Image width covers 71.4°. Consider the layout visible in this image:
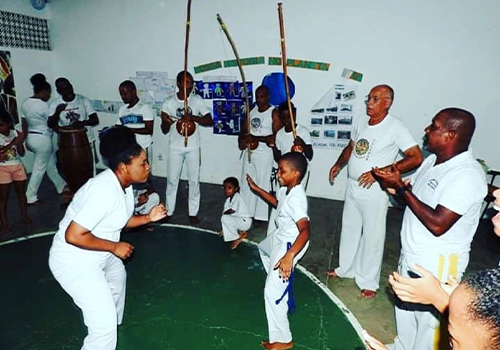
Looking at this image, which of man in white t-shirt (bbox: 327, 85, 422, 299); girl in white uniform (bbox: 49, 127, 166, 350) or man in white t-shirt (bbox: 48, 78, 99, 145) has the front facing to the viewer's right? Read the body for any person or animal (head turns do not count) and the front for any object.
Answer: the girl in white uniform

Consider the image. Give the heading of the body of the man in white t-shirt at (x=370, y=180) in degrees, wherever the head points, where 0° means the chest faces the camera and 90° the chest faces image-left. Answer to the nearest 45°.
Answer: approximately 45°

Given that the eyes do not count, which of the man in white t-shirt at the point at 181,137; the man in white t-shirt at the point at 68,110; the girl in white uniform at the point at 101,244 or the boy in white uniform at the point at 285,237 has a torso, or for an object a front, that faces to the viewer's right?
the girl in white uniform

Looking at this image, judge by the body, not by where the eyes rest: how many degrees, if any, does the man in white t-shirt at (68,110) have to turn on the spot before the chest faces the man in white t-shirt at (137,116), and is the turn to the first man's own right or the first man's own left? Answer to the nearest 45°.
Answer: approximately 45° to the first man's own left

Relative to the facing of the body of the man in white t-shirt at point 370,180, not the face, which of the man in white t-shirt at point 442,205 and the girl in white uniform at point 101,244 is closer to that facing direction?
the girl in white uniform

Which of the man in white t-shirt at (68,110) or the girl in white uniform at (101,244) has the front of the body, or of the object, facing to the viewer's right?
the girl in white uniform

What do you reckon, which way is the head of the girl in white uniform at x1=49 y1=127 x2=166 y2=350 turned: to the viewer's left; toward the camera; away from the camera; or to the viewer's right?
to the viewer's right

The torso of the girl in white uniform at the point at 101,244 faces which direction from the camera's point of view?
to the viewer's right

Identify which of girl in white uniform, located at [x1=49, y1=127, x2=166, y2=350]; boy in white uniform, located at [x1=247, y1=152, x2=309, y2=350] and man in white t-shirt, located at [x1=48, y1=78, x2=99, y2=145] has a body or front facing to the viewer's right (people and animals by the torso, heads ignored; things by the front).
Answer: the girl in white uniform

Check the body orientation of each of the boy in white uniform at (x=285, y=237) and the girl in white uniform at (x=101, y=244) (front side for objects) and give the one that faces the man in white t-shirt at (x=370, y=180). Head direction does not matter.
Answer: the girl in white uniform

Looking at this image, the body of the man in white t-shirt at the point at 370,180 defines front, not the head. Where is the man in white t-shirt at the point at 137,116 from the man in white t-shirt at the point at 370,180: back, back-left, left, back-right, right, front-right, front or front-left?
front-right

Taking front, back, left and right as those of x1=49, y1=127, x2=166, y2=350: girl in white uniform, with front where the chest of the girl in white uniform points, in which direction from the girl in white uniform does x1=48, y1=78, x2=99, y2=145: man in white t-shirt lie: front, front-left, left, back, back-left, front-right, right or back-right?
left

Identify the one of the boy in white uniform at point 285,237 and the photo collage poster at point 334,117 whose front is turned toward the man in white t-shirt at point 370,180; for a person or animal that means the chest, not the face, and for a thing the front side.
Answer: the photo collage poster
